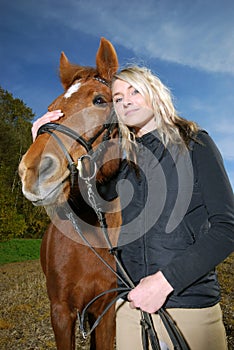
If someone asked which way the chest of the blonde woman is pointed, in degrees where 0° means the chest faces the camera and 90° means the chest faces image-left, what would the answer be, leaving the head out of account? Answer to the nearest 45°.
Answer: approximately 45°

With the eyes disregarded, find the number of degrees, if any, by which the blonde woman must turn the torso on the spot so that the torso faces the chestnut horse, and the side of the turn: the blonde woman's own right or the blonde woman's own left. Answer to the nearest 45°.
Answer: approximately 90° to the blonde woman's own right

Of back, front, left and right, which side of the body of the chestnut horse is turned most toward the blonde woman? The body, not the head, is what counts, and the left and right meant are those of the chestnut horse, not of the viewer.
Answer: left

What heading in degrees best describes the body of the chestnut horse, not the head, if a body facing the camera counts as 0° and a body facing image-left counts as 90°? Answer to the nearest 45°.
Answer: approximately 45°
